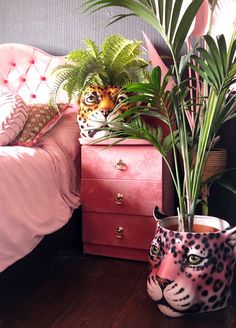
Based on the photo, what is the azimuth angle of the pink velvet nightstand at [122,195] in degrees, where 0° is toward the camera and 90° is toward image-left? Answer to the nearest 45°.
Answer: approximately 0°
